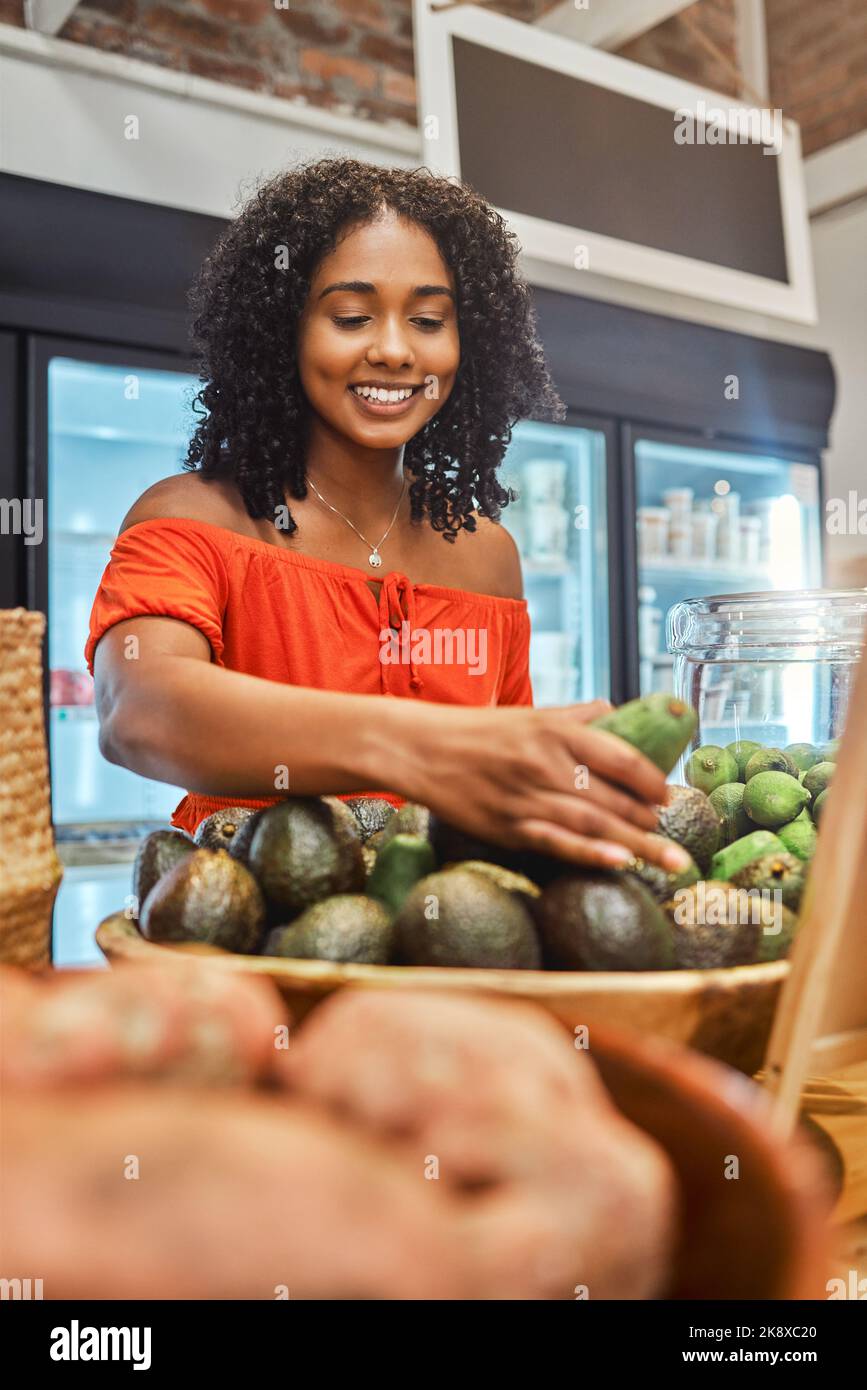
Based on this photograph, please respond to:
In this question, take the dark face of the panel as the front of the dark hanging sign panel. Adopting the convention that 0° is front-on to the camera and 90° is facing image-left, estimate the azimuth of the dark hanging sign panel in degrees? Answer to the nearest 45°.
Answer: approximately 315°

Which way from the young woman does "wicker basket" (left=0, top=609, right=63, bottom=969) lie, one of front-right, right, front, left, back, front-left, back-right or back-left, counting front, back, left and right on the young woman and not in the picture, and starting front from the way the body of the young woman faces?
front-right

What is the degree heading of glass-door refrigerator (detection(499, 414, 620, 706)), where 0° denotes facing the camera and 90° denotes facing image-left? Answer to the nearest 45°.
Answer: approximately 315°

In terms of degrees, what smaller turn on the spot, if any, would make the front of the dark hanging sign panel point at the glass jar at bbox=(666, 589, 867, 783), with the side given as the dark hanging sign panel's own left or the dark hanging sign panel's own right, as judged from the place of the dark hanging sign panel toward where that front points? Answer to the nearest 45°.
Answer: approximately 45° to the dark hanging sign panel's own right

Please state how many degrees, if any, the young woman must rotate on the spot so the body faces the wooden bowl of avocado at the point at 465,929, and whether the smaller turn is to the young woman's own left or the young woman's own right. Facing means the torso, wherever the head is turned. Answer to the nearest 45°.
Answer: approximately 45° to the young woman's own right

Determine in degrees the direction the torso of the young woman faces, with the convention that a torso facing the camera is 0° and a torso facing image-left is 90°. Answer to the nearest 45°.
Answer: approximately 315°

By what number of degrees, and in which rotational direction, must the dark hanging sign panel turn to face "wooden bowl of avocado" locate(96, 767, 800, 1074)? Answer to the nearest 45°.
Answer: approximately 45° to its right

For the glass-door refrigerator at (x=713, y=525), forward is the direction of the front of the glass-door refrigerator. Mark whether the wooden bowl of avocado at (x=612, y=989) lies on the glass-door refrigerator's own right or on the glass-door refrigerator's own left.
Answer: on the glass-door refrigerator's own right
